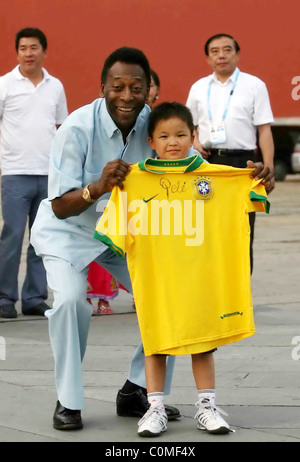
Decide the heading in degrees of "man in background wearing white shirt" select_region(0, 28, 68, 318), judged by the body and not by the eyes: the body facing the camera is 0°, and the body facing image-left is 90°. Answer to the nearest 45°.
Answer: approximately 0°

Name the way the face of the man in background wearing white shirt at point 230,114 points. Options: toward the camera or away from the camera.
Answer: toward the camera

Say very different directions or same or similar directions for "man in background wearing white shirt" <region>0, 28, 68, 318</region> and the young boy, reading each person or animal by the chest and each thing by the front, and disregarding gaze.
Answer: same or similar directions

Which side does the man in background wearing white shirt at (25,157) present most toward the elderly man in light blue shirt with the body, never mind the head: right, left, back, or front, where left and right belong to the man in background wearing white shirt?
front

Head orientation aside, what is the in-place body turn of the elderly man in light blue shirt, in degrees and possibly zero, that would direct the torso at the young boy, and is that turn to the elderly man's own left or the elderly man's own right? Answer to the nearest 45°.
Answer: approximately 45° to the elderly man's own left

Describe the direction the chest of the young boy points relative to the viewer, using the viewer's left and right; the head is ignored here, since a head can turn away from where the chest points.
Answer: facing the viewer

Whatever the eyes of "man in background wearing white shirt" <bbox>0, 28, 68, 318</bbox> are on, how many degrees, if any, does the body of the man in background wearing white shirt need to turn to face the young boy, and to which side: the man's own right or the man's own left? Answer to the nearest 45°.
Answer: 0° — they already face them

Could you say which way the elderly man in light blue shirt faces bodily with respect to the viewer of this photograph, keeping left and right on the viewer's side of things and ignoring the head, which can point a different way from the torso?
facing the viewer and to the right of the viewer

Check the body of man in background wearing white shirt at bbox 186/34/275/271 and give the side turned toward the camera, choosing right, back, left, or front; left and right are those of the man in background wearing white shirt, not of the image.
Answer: front

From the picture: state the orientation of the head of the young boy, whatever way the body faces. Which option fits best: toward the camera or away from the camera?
toward the camera

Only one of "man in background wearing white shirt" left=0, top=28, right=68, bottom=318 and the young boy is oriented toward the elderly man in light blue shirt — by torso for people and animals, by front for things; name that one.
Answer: the man in background wearing white shirt
